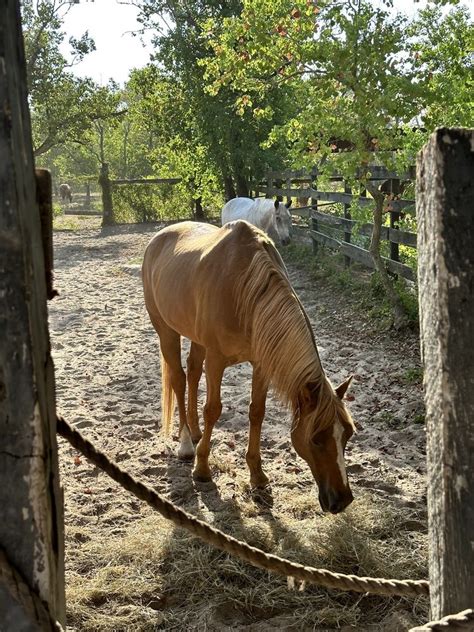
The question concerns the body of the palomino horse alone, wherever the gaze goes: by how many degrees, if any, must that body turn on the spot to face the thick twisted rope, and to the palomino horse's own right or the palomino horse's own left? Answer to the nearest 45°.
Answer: approximately 45° to the palomino horse's own right

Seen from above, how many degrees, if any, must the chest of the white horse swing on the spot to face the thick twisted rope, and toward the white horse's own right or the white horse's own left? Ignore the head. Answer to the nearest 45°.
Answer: approximately 45° to the white horse's own right

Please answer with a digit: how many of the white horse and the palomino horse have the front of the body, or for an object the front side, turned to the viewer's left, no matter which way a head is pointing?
0

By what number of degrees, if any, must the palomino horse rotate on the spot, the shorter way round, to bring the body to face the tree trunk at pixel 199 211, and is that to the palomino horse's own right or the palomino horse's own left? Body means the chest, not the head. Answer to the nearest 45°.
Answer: approximately 135° to the palomino horse's own left

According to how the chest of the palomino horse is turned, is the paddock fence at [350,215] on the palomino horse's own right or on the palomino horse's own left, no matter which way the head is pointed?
on the palomino horse's own left

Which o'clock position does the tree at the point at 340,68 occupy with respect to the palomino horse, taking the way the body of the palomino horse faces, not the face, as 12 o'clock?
The tree is roughly at 8 o'clock from the palomino horse.

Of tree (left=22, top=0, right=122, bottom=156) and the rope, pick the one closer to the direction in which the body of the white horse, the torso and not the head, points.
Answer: the rope

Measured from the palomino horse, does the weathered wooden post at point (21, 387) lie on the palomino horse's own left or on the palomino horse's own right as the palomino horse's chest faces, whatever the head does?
on the palomino horse's own right

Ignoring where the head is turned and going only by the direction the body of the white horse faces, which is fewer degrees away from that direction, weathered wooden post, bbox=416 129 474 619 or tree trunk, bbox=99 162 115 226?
the weathered wooden post
